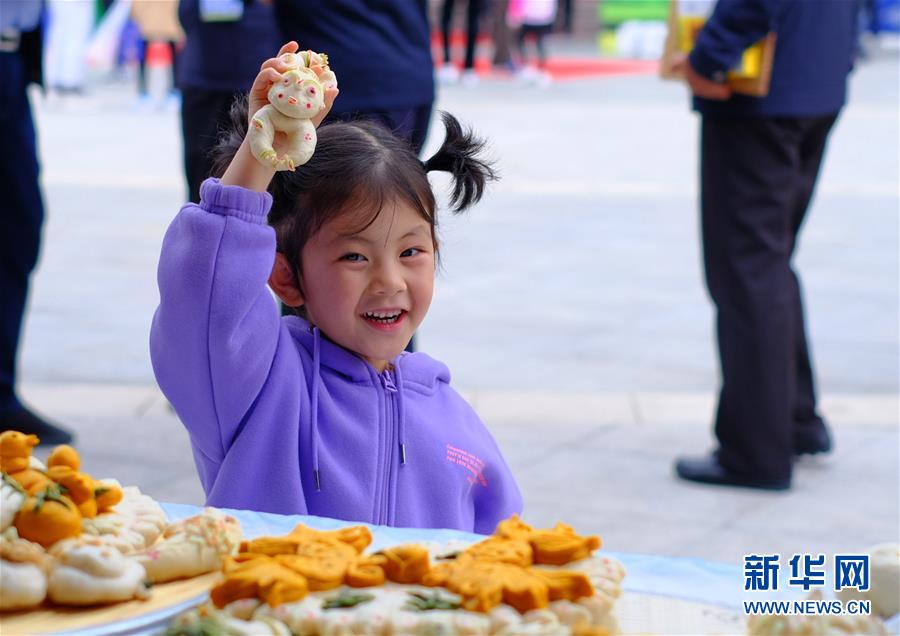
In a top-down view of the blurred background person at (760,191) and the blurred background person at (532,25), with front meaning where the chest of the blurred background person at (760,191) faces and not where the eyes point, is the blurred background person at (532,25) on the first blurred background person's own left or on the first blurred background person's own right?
on the first blurred background person's own right

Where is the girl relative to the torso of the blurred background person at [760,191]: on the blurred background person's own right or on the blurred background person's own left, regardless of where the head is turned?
on the blurred background person's own left

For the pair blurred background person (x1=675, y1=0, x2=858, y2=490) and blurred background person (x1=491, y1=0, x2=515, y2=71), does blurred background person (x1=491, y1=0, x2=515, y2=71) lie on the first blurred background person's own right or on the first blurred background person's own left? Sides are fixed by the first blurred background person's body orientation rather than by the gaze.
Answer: on the first blurred background person's own right

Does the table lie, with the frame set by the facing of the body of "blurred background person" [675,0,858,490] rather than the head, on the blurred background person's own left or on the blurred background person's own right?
on the blurred background person's own left

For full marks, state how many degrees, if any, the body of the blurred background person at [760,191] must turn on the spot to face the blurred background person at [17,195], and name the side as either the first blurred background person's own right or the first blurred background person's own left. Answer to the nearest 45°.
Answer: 0° — they already face them

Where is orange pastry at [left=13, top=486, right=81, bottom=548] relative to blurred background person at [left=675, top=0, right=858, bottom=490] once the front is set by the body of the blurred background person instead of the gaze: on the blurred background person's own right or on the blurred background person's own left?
on the blurred background person's own left

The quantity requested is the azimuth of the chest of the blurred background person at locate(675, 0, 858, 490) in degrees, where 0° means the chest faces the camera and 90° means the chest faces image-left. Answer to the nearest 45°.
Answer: approximately 90°

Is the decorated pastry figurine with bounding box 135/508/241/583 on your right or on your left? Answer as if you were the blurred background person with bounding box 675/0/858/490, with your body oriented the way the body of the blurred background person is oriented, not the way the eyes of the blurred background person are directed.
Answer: on your left

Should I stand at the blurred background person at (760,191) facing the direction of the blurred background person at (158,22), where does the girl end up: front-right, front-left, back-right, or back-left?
back-left

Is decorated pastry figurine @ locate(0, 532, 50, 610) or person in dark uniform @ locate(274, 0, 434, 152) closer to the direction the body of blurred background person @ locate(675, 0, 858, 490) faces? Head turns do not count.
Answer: the person in dark uniform

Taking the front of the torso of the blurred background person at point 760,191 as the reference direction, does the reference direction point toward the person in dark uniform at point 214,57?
yes
